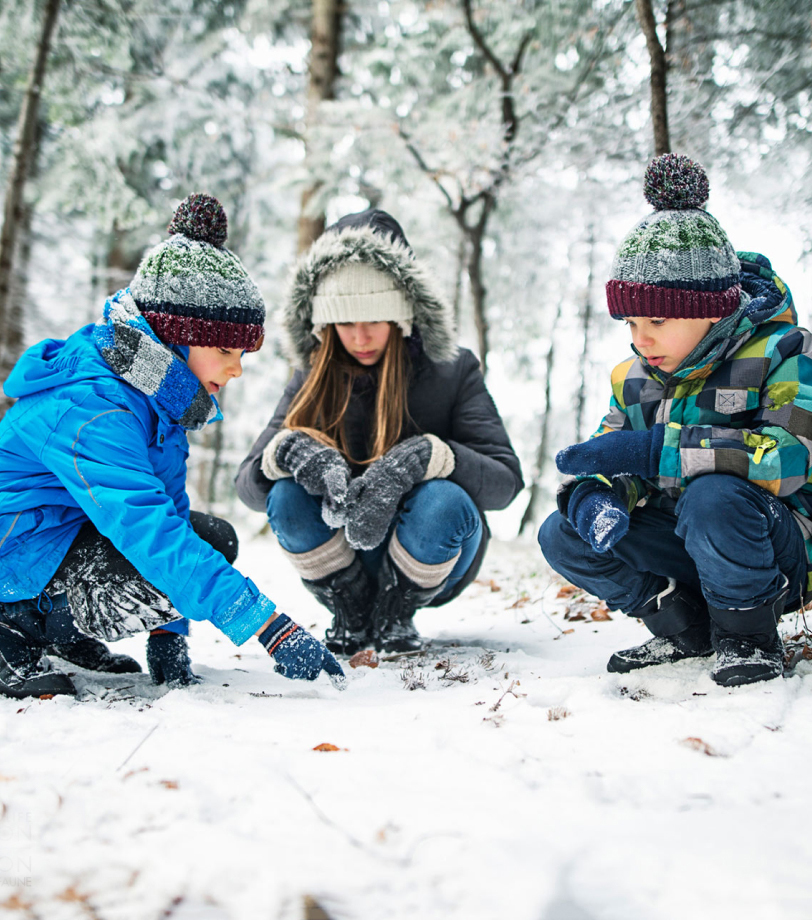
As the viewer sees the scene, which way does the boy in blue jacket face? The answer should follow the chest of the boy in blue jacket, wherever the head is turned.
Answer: to the viewer's right

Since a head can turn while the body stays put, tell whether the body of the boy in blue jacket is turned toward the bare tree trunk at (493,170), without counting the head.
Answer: no

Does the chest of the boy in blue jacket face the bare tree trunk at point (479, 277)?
no

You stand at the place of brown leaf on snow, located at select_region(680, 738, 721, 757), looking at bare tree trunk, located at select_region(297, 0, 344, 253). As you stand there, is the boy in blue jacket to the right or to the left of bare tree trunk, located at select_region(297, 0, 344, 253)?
left

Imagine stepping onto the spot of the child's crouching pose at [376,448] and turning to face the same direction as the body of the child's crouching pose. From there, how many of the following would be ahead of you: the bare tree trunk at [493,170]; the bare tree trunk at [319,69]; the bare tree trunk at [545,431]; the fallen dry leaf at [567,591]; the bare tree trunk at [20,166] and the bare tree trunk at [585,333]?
0

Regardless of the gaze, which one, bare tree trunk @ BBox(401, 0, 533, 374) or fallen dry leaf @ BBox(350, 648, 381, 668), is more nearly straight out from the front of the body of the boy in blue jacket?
the fallen dry leaf

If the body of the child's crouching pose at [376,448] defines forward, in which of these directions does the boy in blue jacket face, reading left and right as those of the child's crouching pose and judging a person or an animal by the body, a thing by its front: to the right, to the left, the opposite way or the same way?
to the left

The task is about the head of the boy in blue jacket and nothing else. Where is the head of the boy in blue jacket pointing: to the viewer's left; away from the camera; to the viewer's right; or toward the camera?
to the viewer's right

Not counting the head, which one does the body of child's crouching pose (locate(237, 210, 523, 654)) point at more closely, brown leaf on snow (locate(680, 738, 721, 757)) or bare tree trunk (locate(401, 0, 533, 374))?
the brown leaf on snow

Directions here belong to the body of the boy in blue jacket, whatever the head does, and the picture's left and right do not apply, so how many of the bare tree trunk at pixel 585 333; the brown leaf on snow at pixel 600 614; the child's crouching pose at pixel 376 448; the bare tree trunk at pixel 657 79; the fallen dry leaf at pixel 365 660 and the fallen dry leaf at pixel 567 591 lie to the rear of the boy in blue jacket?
0

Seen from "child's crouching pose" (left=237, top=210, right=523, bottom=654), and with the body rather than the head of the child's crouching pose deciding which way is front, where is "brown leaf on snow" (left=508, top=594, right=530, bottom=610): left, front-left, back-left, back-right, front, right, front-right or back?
back-left

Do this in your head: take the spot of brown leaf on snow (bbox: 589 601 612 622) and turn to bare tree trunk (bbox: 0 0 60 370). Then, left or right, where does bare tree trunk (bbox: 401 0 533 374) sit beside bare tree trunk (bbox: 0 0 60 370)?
right

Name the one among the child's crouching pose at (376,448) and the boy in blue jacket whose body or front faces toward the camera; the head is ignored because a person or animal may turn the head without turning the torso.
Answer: the child's crouching pose

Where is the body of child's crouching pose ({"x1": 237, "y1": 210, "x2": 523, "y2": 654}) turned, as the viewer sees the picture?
toward the camera
